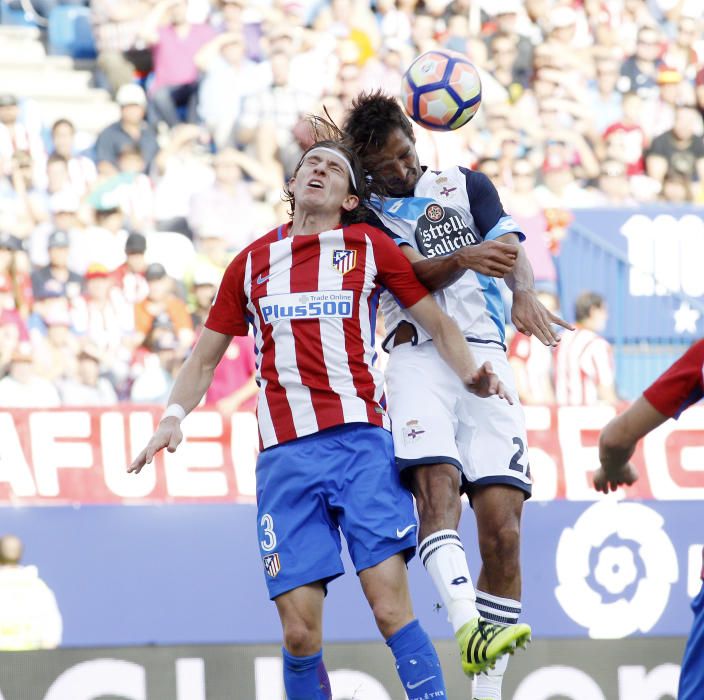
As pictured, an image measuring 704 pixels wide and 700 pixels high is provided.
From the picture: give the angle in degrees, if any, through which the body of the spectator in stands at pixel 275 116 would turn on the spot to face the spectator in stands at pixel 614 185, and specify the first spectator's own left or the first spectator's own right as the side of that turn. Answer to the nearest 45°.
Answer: approximately 90° to the first spectator's own left

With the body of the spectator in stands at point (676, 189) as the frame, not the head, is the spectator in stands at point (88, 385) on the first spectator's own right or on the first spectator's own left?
on the first spectator's own right

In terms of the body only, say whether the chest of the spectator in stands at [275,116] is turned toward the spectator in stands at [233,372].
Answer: yes

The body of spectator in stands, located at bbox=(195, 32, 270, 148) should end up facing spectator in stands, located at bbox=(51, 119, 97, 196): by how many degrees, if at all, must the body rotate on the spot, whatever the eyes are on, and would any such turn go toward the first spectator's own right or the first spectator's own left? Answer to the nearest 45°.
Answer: approximately 45° to the first spectator's own right

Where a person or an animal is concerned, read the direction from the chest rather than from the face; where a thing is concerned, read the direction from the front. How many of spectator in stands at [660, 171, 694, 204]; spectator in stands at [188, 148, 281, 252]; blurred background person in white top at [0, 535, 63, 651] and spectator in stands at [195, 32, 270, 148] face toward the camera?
3

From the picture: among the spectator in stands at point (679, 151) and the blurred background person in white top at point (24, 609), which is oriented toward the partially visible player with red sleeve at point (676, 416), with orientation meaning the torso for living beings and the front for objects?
the spectator in stands
